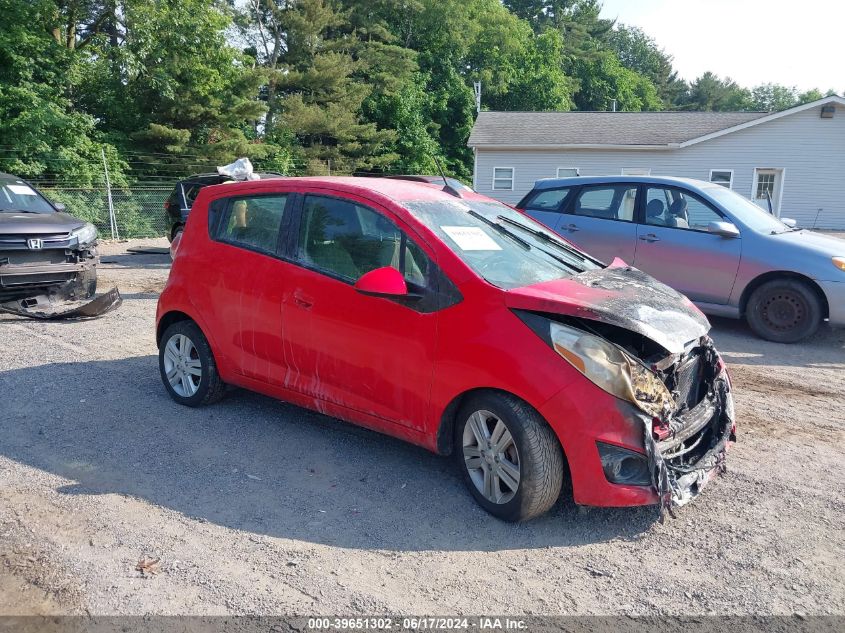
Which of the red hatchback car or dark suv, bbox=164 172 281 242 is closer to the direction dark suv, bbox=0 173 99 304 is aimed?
the red hatchback car

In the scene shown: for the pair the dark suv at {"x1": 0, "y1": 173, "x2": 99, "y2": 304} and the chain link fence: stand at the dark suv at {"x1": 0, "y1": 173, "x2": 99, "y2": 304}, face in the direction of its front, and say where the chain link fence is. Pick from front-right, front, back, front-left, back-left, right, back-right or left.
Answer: back-left

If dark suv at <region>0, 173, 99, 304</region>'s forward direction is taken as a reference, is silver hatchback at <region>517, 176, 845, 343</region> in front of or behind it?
in front

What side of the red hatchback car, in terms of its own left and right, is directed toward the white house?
left

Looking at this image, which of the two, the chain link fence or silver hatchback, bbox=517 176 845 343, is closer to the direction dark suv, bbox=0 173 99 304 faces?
the silver hatchback

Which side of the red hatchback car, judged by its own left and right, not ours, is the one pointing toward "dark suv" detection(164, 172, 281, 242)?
back

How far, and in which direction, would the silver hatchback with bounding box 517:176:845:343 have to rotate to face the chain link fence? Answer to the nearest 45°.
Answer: approximately 180°

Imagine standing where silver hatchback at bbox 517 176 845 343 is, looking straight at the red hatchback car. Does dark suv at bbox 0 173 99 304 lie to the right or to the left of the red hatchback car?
right

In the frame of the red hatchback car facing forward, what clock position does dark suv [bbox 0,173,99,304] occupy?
The dark suv is roughly at 6 o'clock from the red hatchback car.

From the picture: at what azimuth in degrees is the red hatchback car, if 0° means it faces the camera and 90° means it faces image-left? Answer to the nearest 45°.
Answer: approximately 315°

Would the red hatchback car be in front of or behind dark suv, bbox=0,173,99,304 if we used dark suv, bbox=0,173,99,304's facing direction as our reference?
in front

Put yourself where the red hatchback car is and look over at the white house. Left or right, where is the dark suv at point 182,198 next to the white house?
left
